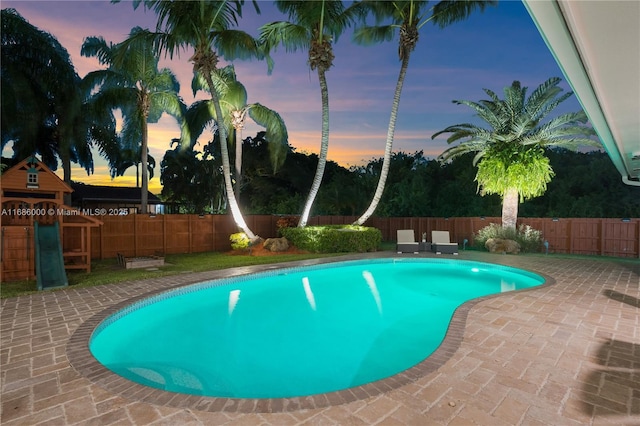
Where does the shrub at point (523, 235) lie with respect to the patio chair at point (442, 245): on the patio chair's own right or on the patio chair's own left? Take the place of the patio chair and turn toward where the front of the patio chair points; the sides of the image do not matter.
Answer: on the patio chair's own left

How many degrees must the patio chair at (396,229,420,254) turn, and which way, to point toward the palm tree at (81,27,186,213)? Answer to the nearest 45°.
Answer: approximately 90° to its right

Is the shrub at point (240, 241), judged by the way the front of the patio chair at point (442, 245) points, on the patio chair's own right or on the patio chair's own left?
on the patio chair's own right

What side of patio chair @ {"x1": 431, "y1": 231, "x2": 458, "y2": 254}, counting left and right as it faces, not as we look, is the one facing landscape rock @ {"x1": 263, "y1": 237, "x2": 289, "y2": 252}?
right

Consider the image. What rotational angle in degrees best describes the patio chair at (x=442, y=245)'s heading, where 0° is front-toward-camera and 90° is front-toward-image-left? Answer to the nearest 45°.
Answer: approximately 315°

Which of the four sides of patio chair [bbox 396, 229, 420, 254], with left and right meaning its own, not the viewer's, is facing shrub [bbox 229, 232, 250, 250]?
right

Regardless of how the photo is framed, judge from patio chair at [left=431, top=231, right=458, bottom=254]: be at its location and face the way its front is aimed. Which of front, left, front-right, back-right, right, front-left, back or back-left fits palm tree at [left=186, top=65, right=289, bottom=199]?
back-right

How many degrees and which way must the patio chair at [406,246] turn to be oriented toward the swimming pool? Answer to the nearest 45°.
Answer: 0° — it already faces it
